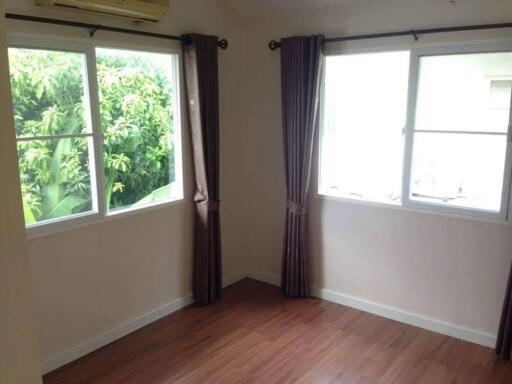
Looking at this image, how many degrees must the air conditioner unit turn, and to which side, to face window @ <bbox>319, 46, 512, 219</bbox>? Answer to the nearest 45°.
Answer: approximately 45° to its left

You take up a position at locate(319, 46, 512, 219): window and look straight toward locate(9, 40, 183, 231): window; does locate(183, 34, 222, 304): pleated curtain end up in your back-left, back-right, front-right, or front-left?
front-right

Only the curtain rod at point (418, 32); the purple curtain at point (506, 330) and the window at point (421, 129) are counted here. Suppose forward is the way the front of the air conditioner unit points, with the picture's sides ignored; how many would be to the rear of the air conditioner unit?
0

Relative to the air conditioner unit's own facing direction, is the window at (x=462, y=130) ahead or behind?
ahead

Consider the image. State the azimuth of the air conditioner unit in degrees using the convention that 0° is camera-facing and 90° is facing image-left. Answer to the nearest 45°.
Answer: approximately 315°

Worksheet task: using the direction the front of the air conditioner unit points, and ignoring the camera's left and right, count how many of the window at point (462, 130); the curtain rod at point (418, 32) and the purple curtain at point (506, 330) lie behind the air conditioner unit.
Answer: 0

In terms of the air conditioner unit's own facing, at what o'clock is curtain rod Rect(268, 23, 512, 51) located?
The curtain rod is roughly at 11 o'clock from the air conditioner unit.

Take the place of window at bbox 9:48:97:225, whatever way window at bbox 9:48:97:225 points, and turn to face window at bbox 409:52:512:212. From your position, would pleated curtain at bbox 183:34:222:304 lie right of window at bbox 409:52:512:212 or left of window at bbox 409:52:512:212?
left

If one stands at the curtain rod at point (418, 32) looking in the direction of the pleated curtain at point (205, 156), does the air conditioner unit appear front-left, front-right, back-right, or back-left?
front-left
